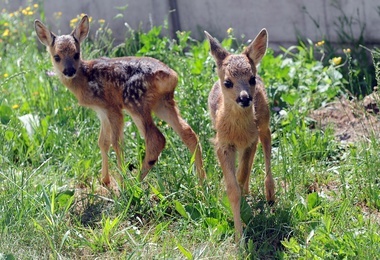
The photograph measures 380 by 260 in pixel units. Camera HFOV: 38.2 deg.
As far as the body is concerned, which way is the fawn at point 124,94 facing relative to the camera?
to the viewer's left

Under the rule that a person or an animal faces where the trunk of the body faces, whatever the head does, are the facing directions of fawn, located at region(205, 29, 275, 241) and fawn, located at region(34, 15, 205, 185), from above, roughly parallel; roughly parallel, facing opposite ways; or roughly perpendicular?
roughly perpendicular

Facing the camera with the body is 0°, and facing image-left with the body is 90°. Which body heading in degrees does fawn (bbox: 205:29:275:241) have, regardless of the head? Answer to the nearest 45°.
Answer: approximately 0°

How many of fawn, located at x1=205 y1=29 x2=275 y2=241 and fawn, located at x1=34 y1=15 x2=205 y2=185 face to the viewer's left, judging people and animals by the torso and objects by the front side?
1

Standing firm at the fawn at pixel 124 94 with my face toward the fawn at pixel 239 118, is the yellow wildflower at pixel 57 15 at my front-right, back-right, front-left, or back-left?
back-left

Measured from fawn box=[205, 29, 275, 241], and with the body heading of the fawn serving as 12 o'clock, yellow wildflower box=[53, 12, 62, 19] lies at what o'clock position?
The yellow wildflower is roughly at 5 o'clock from the fawn.

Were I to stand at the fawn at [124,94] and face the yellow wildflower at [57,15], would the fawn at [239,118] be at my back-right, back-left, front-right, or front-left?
back-right

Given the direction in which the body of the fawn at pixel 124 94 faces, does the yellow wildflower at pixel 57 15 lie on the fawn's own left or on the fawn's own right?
on the fawn's own right
